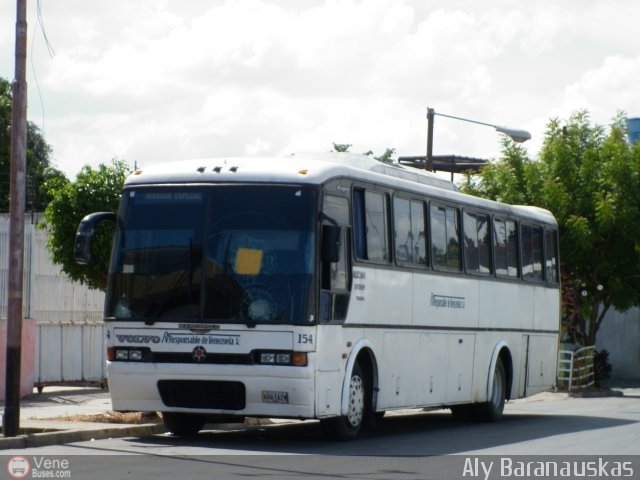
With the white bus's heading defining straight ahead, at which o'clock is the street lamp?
The street lamp is roughly at 5 o'clock from the white bus.

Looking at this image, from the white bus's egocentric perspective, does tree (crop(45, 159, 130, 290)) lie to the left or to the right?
on its right

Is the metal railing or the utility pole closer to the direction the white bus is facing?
the utility pole

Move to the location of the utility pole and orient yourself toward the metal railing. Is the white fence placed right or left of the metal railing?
left

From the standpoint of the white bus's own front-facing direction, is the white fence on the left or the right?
on its right

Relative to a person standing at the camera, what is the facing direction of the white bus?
facing the viewer and to the left of the viewer

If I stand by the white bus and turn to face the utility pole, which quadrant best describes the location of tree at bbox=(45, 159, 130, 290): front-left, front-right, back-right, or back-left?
front-right

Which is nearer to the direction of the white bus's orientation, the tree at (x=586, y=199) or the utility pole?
the utility pole

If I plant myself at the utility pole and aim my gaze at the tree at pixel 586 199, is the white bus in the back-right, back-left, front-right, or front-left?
front-right

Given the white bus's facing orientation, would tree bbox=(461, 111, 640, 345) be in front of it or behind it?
behind

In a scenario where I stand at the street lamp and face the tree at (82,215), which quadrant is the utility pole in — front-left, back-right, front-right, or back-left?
front-left

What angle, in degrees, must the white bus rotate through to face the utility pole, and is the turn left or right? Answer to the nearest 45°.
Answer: approximately 45° to its right

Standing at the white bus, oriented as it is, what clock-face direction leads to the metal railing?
The metal railing is roughly at 5 o'clock from the white bus.
